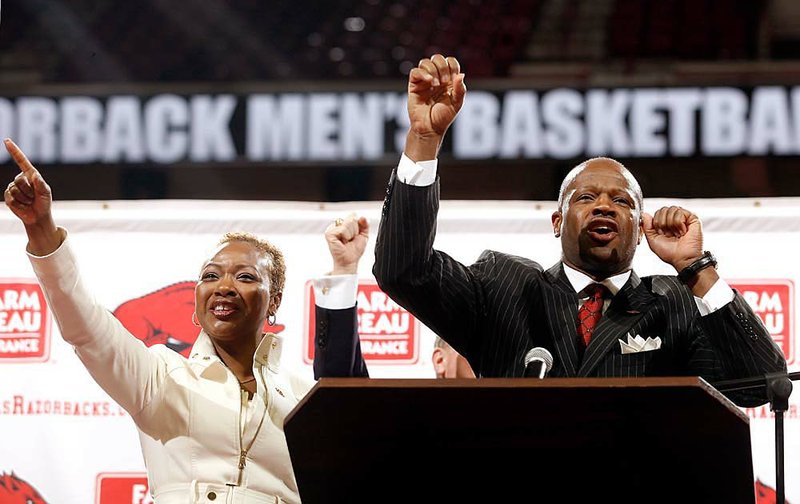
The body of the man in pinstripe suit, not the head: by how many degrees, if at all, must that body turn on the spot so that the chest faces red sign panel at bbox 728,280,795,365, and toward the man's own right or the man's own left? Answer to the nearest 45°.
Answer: approximately 180°

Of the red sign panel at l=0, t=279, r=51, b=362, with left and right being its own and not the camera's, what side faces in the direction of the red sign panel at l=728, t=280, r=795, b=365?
left

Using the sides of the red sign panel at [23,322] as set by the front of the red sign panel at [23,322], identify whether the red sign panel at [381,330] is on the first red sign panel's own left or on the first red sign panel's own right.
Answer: on the first red sign panel's own left

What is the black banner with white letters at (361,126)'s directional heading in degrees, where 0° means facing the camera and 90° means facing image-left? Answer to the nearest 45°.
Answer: approximately 0°

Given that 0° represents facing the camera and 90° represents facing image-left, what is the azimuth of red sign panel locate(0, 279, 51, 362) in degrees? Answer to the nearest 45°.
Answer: approximately 0°

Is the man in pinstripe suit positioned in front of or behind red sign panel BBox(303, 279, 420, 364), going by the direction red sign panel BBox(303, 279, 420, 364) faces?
in front
